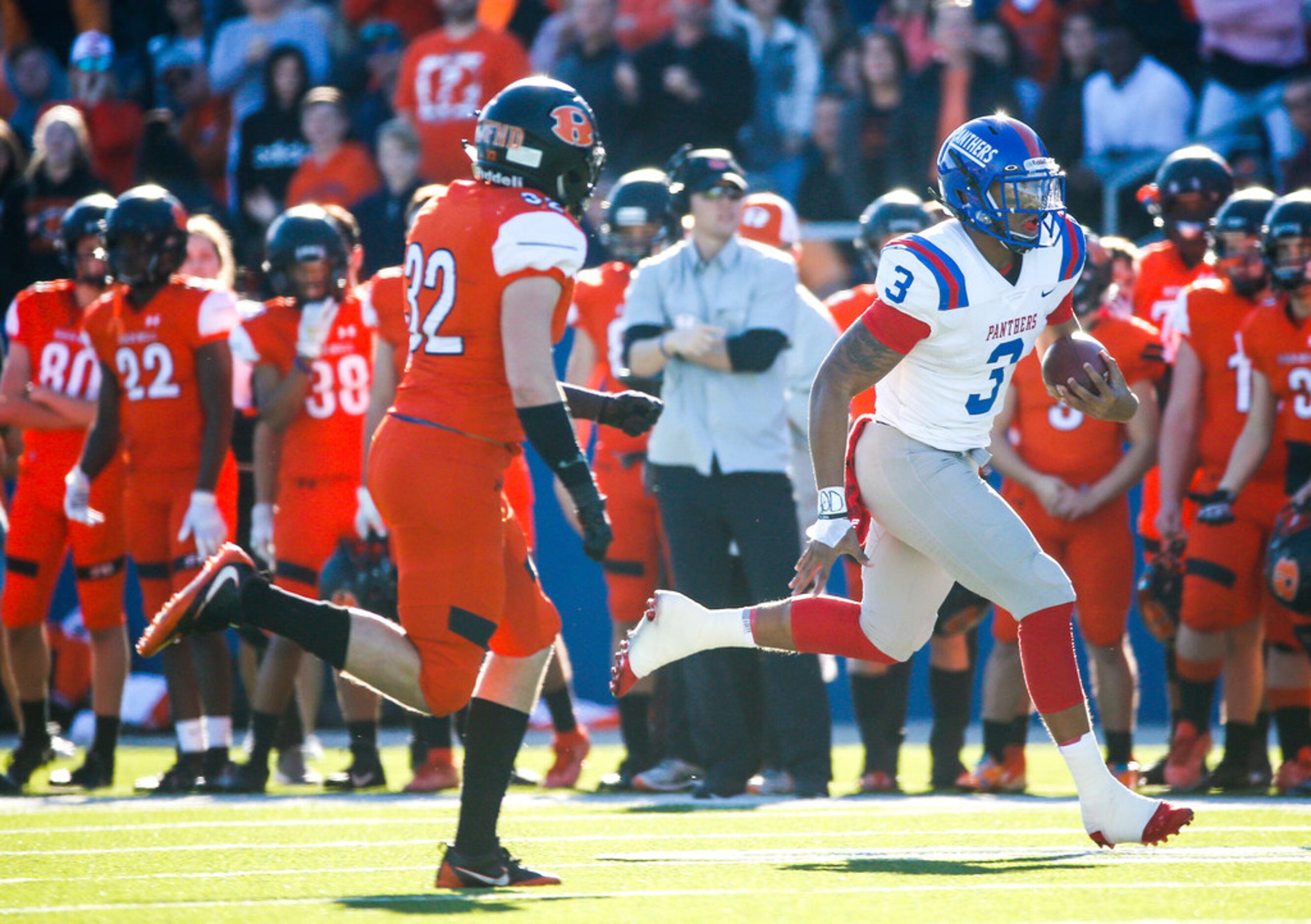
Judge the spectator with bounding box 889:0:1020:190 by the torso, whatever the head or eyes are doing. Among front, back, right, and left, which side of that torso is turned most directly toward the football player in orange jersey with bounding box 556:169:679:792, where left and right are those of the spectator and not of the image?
front

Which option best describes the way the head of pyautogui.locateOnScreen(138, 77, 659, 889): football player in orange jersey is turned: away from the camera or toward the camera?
away from the camera

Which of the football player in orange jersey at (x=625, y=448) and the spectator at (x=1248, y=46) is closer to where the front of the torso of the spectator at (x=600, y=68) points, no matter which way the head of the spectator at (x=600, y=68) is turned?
the football player in orange jersey

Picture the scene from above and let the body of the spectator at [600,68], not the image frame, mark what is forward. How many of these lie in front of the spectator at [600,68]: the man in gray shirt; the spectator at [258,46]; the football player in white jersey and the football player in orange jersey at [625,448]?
3

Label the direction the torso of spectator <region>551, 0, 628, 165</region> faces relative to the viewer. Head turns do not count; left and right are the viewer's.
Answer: facing the viewer

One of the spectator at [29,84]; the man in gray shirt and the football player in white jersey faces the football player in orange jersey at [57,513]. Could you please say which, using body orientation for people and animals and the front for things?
the spectator

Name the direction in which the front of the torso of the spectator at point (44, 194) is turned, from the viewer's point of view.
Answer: toward the camera

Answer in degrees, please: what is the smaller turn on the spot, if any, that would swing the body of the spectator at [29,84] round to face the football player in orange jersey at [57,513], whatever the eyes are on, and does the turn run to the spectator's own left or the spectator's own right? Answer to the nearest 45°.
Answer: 0° — they already face them

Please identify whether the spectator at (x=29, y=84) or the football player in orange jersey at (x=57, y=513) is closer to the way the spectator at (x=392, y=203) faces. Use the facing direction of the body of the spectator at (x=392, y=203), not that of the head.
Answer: the football player in orange jersey

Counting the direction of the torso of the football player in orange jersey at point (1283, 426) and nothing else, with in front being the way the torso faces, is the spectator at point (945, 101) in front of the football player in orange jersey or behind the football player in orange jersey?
behind

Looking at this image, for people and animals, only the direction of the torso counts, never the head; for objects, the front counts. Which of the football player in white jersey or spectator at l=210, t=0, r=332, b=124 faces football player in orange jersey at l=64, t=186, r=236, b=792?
the spectator

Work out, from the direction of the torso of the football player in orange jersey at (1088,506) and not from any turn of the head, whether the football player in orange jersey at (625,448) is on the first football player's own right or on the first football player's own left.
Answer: on the first football player's own right

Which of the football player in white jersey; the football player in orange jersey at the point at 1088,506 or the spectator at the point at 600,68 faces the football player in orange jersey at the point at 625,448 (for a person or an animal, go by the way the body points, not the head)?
the spectator

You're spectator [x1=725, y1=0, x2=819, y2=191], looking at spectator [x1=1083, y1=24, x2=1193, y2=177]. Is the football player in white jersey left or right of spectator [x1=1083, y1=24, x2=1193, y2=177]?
right

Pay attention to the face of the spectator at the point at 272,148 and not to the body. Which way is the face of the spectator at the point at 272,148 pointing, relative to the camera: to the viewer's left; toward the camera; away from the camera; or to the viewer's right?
toward the camera

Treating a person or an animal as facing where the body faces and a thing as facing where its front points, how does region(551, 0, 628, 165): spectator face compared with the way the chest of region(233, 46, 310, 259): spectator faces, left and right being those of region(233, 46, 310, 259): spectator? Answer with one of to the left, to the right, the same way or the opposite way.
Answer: the same way

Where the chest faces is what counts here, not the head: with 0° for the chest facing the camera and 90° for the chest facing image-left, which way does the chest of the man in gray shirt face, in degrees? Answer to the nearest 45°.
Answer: approximately 0°

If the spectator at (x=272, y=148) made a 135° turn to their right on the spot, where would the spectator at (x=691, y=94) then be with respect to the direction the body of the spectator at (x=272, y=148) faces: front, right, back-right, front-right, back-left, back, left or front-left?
back

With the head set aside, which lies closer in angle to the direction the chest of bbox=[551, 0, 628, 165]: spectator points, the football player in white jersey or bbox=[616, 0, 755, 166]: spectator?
the football player in white jersey

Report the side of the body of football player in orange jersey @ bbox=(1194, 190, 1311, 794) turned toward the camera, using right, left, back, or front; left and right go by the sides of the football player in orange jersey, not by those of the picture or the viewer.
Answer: front

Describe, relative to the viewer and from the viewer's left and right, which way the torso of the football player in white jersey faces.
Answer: facing the viewer and to the right of the viewer

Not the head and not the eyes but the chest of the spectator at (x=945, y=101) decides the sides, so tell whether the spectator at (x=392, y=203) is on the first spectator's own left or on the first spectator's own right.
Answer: on the first spectator's own right
